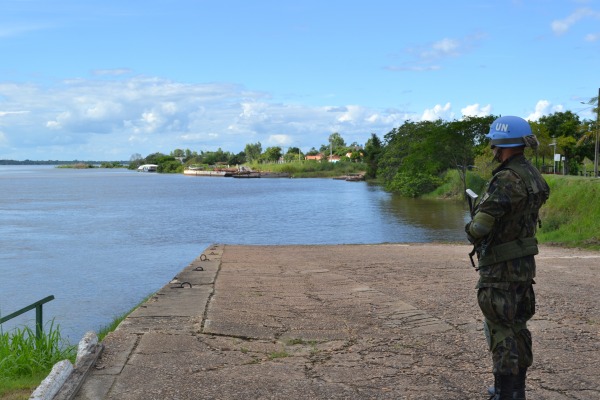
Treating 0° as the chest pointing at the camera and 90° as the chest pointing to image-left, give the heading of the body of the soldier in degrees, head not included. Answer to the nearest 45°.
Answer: approximately 135°

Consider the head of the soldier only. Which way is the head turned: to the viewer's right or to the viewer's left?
to the viewer's left
